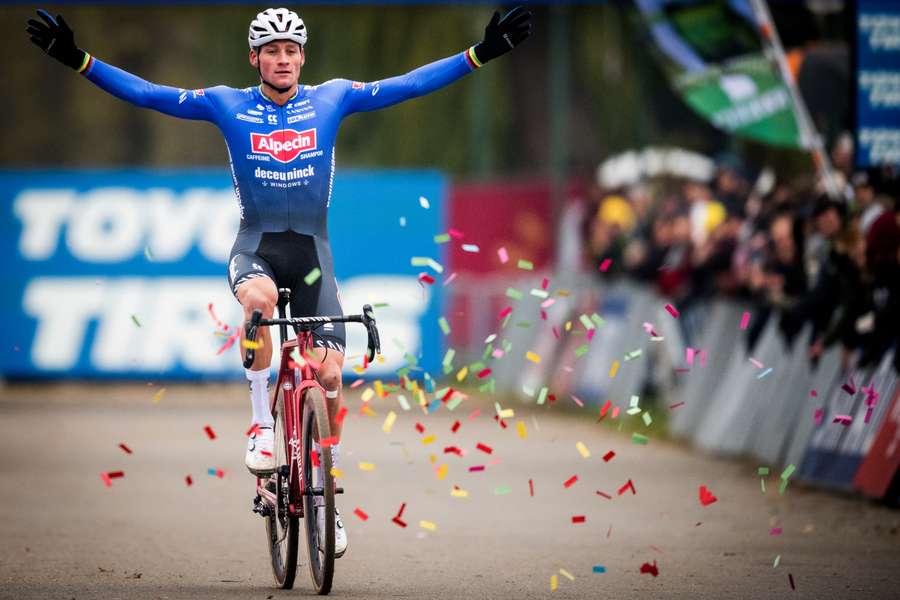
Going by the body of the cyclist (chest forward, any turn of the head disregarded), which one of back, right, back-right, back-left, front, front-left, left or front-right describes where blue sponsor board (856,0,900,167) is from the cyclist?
back-left

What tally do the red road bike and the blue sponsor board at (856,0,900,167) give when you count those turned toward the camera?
2

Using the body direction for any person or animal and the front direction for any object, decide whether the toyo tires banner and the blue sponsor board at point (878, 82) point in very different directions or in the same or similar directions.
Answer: same or similar directions

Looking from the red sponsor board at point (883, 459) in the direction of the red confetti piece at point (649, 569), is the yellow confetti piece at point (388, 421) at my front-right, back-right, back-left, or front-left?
front-right

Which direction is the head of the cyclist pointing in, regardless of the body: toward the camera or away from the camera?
toward the camera

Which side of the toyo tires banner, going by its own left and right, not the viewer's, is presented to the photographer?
front

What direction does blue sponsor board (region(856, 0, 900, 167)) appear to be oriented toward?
toward the camera

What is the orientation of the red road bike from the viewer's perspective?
toward the camera

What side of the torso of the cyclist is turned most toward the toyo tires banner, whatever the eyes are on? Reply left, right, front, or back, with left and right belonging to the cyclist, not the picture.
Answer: back

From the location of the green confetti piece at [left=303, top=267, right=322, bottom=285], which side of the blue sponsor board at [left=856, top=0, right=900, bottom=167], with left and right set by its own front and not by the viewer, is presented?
front
